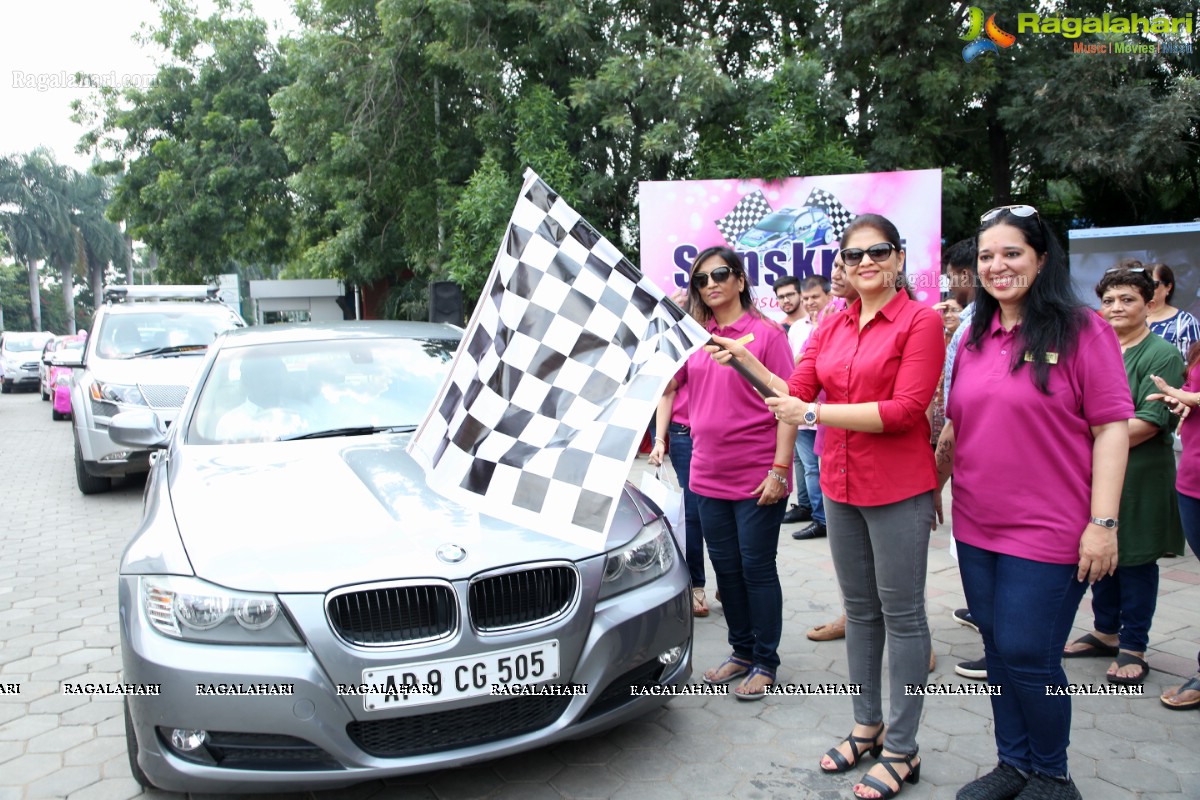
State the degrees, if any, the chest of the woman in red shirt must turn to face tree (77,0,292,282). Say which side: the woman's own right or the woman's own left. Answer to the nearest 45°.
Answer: approximately 90° to the woman's own right

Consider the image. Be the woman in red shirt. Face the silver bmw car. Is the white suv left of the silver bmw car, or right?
right

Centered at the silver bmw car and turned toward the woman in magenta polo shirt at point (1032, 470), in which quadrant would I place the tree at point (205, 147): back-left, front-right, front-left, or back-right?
back-left

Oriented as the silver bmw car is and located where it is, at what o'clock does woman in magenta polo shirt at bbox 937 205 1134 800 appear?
The woman in magenta polo shirt is roughly at 11 o'clock from the silver bmw car.

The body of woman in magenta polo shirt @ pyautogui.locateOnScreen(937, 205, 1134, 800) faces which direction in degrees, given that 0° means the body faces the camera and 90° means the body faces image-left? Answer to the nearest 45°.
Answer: approximately 45°

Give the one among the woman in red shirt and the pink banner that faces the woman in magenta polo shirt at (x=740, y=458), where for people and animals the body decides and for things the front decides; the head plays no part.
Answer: the pink banner

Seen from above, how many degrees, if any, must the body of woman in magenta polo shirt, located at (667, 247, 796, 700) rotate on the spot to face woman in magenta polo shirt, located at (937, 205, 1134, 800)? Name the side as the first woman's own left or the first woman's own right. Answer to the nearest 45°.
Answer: approximately 90° to the first woman's own left

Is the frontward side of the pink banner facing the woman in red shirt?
yes

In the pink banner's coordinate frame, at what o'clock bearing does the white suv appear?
The white suv is roughly at 2 o'clock from the pink banner.
